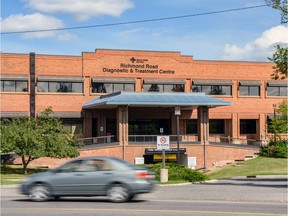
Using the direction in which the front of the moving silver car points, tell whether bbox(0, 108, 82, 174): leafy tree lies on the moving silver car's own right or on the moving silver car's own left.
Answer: on the moving silver car's own right

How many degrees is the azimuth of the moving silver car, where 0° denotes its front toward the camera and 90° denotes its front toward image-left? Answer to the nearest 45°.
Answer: approximately 90°
